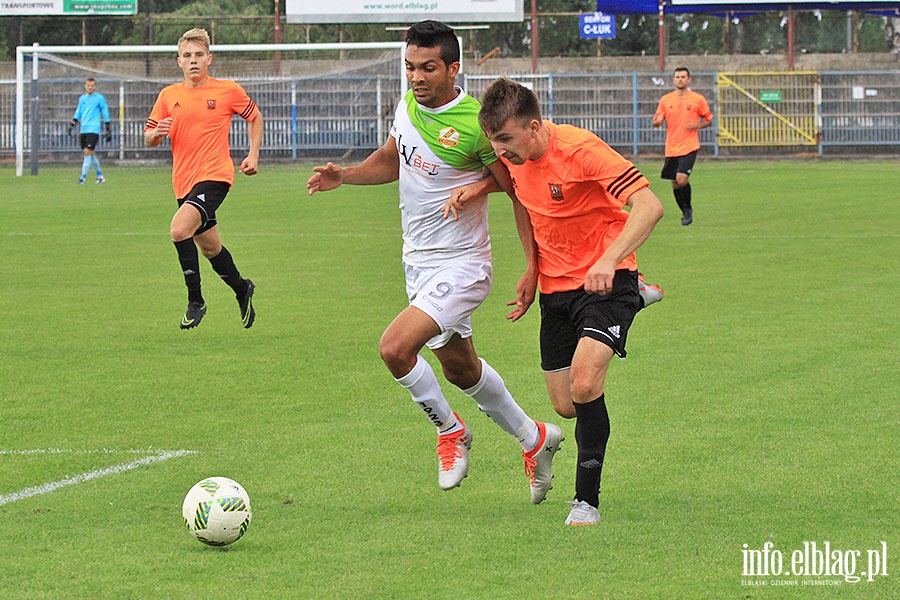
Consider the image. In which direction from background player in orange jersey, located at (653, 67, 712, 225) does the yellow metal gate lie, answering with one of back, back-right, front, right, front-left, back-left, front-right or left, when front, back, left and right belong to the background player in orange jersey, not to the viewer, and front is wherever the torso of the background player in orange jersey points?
back

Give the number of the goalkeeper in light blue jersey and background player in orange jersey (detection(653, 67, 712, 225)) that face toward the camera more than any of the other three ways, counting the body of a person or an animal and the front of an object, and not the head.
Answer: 2

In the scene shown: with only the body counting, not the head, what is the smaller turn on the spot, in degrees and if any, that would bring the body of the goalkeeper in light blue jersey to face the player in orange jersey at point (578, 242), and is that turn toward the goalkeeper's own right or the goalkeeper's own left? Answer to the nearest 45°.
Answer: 0° — they already face them

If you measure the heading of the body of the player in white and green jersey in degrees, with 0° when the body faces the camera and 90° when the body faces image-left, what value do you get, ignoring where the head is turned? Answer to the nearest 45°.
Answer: approximately 45°

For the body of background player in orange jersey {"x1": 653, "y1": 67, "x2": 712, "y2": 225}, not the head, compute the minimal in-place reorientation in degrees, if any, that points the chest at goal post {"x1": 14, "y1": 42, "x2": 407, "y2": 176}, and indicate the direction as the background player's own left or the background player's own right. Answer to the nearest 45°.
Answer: approximately 135° to the background player's own right

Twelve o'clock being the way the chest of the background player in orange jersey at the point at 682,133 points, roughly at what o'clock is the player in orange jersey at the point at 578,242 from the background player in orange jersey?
The player in orange jersey is roughly at 12 o'clock from the background player in orange jersey.

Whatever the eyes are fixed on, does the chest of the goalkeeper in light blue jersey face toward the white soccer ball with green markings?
yes

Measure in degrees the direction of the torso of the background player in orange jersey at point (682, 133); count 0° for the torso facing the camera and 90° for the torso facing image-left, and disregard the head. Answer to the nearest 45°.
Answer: approximately 0°

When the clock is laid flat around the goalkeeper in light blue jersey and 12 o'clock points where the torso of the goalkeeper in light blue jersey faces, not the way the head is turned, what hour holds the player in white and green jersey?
The player in white and green jersey is roughly at 12 o'clock from the goalkeeper in light blue jersey.

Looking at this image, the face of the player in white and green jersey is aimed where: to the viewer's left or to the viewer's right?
to the viewer's left

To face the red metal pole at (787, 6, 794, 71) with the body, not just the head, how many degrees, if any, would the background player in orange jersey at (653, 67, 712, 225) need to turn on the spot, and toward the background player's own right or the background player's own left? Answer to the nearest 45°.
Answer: approximately 180°
